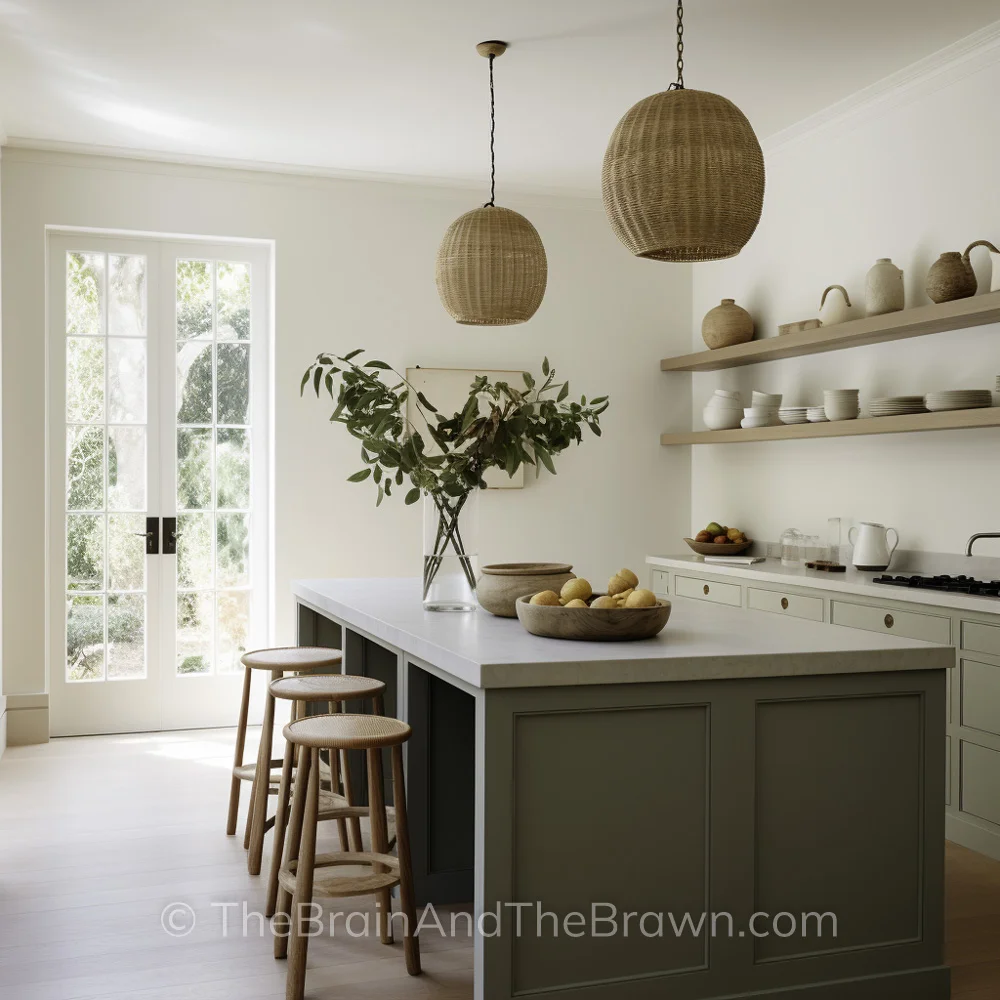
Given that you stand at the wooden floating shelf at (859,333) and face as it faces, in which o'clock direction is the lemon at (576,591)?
The lemon is roughly at 11 o'clock from the wooden floating shelf.

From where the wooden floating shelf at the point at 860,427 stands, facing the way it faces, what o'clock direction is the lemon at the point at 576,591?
The lemon is roughly at 11 o'clock from the wooden floating shelf.

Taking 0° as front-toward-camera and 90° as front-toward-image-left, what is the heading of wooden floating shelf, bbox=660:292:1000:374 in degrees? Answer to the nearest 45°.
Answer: approximately 45°

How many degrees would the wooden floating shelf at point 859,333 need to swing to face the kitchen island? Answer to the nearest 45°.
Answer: approximately 45° to its left

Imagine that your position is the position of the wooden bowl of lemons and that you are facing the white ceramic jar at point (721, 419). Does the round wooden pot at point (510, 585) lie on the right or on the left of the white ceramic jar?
left

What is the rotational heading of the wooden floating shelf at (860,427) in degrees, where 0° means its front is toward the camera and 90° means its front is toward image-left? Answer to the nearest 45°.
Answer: approximately 45°
